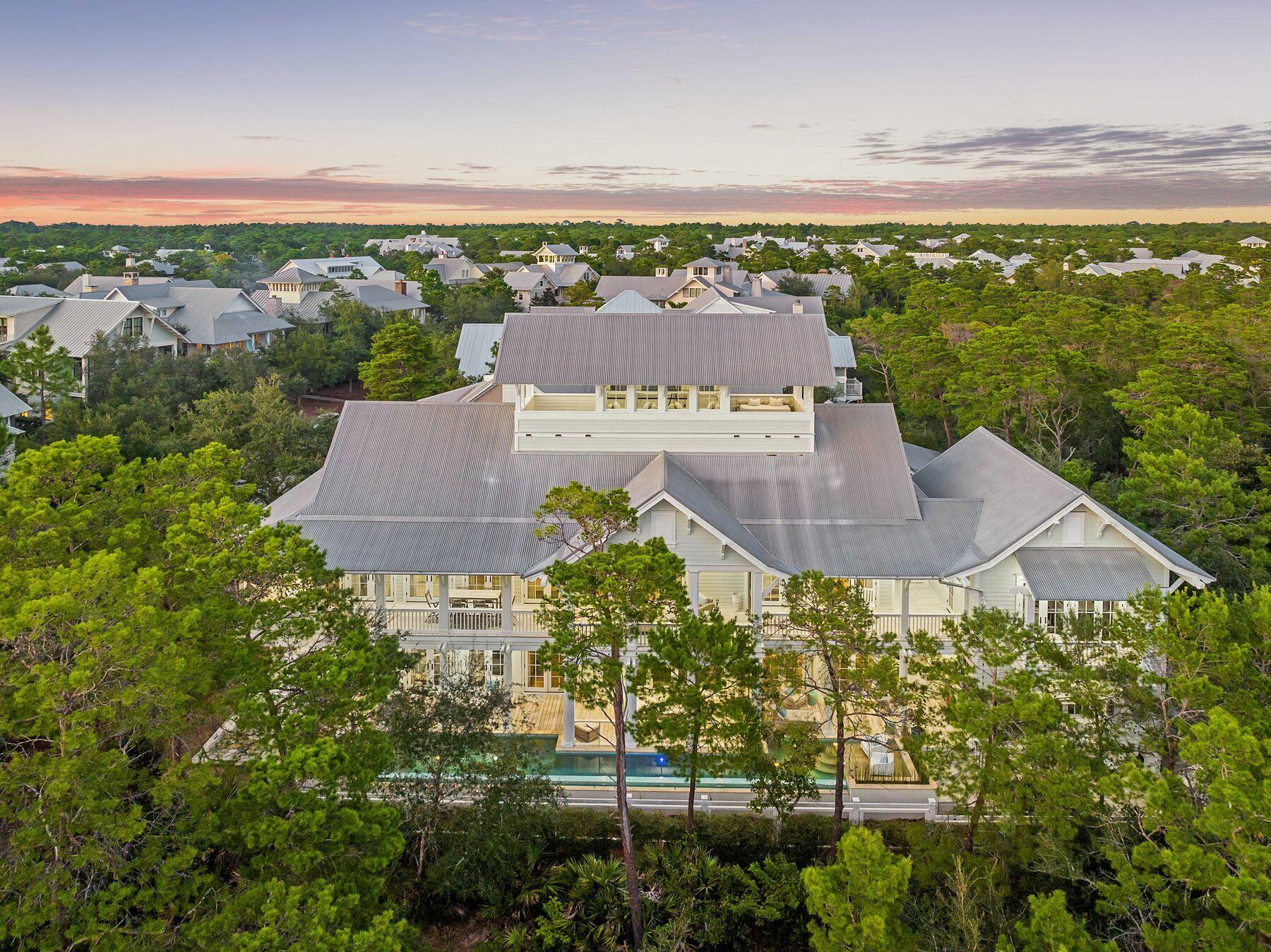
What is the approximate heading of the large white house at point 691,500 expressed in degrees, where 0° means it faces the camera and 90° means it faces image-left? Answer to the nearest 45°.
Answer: approximately 0°
